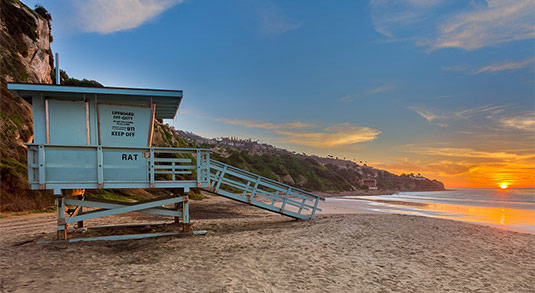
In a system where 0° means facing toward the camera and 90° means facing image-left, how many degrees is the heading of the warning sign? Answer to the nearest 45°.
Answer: approximately 0°
